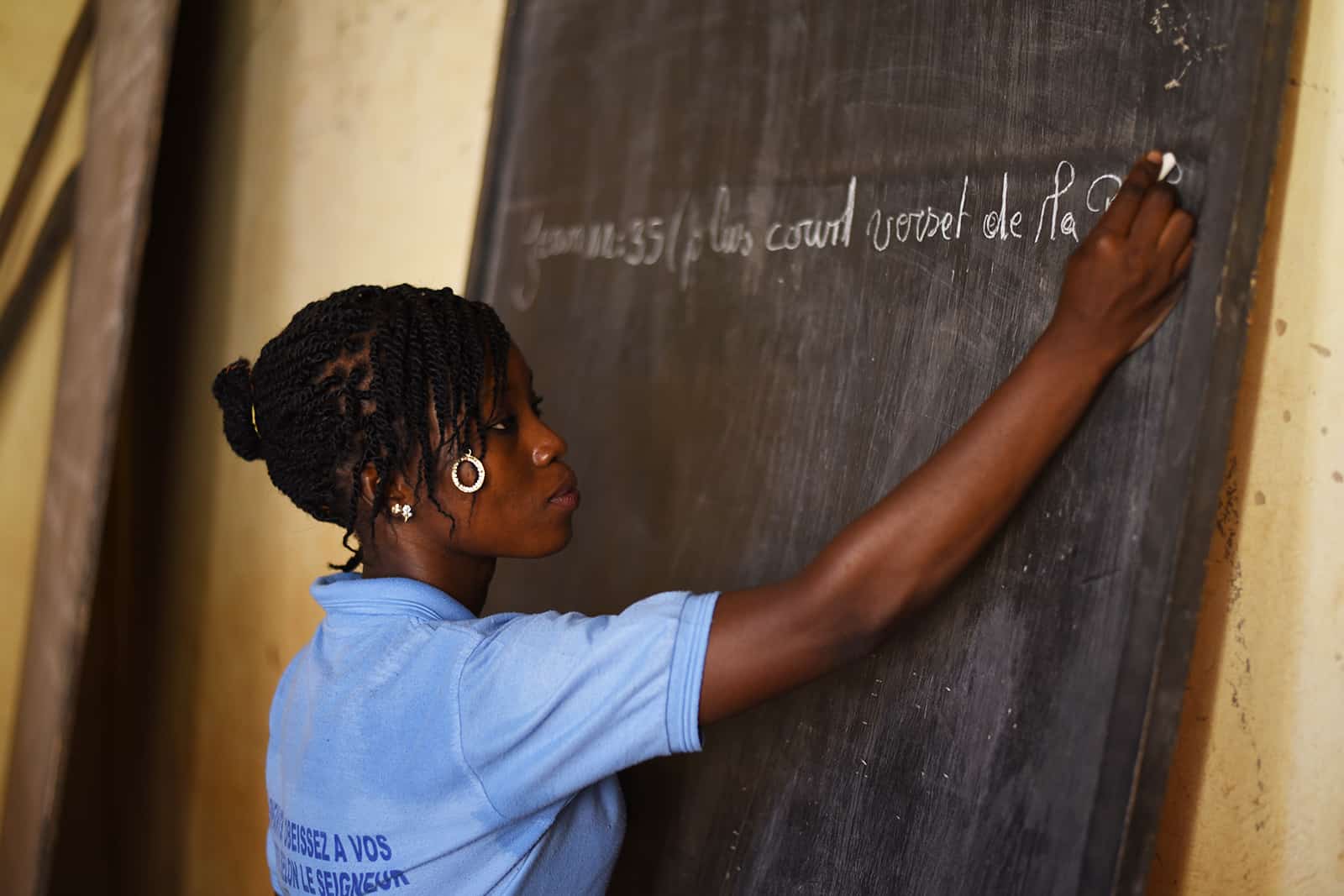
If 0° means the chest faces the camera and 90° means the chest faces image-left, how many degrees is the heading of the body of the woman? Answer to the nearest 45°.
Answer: approximately 225°

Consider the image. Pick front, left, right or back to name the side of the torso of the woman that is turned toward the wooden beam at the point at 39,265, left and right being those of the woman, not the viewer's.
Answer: left

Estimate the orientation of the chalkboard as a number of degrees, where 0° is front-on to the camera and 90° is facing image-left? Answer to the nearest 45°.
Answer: approximately 45°

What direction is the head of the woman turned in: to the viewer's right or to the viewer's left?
to the viewer's right

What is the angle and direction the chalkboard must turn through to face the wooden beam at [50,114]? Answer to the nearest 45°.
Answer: approximately 90° to its right

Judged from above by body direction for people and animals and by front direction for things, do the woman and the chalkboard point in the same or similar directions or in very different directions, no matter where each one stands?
very different directions
